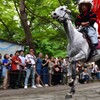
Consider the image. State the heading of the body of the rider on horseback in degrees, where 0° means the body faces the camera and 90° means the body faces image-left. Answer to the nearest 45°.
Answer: approximately 45°
